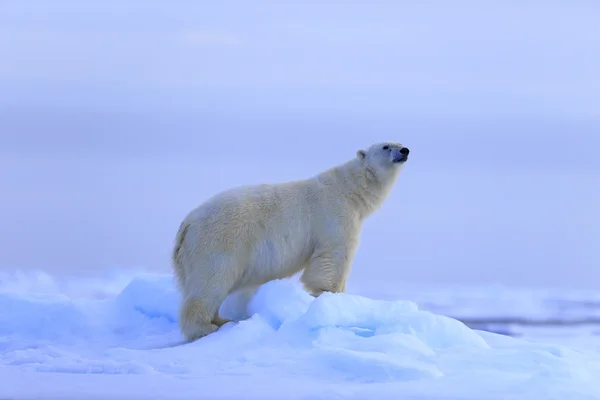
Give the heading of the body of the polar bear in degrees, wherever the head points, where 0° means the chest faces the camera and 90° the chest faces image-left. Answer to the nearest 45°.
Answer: approximately 270°
